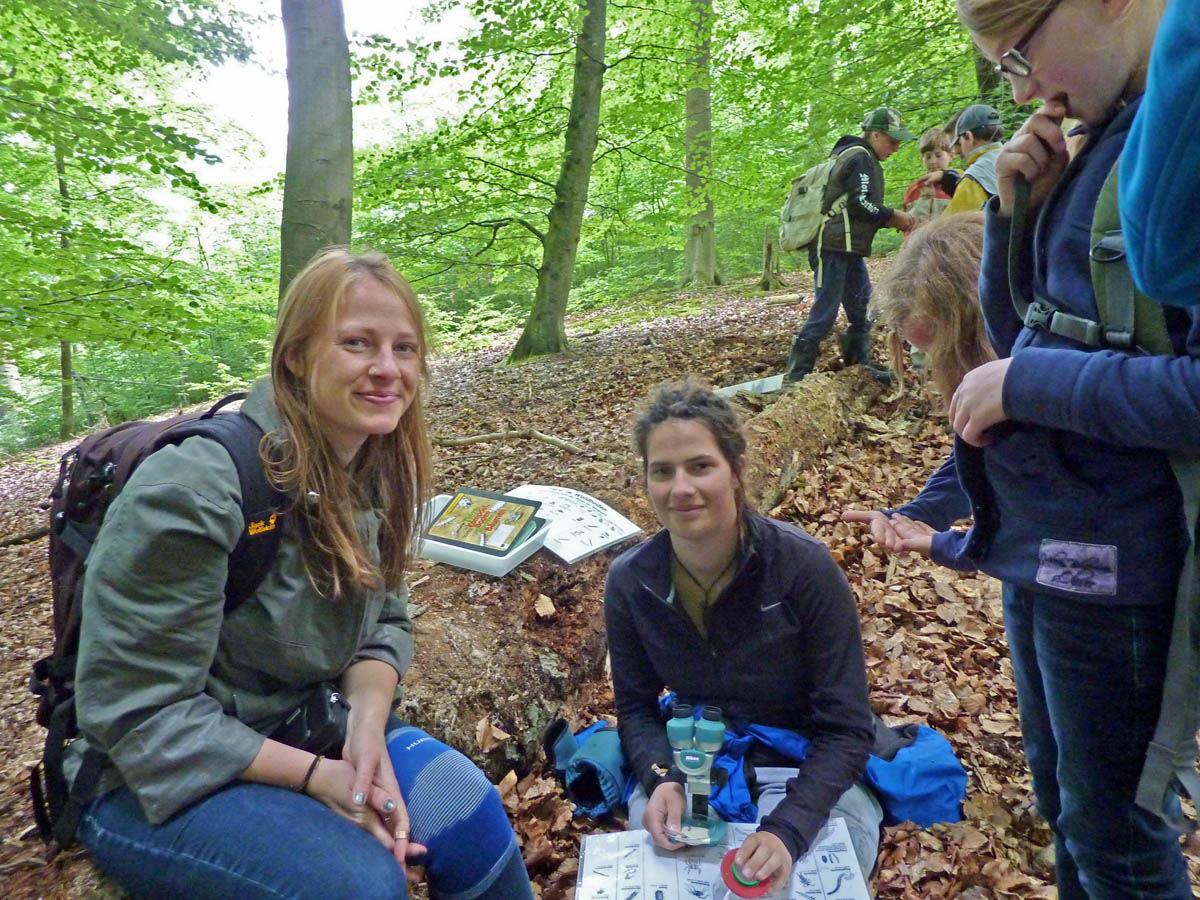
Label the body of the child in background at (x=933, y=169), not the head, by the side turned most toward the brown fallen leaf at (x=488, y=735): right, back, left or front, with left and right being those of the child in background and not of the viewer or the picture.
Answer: front

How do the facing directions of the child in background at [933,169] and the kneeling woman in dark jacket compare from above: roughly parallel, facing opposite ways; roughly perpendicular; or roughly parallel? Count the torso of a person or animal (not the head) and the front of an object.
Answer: roughly parallel

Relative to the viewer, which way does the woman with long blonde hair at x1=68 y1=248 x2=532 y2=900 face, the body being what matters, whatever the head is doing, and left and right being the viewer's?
facing the viewer and to the right of the viewer

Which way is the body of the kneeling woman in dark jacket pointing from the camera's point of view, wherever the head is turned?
toward the camera

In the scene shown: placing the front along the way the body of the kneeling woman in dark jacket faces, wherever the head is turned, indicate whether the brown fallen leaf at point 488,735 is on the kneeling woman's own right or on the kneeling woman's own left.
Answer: on the kneeling woman's own right

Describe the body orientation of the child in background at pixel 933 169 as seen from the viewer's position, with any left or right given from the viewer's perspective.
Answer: facing the viewer

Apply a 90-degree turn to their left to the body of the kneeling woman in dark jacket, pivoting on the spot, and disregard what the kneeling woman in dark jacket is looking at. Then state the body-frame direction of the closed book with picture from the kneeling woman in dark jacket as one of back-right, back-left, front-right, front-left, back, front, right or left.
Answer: back-left

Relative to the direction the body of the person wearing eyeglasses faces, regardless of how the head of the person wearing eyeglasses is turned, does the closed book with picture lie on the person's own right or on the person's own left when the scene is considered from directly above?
on the person's own right

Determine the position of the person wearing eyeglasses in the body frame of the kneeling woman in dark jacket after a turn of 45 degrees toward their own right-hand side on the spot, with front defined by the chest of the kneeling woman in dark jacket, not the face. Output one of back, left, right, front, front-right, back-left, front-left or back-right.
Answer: left

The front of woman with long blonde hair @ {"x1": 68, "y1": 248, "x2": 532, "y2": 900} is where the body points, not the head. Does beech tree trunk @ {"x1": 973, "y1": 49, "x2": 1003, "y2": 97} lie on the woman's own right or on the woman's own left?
on the woman's own left

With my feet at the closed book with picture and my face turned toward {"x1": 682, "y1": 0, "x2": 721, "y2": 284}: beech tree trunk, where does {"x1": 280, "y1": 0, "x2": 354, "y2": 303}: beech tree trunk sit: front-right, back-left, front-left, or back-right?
front-left

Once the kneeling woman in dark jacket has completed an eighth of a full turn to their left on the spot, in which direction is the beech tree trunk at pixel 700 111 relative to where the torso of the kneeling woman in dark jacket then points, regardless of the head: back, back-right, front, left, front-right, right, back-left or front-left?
back-left

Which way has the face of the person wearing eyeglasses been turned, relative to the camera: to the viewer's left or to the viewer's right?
to the viewer's left

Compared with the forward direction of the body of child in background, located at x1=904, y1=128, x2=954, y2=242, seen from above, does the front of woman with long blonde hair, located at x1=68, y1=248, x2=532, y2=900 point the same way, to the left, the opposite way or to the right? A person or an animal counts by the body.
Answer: to the left
